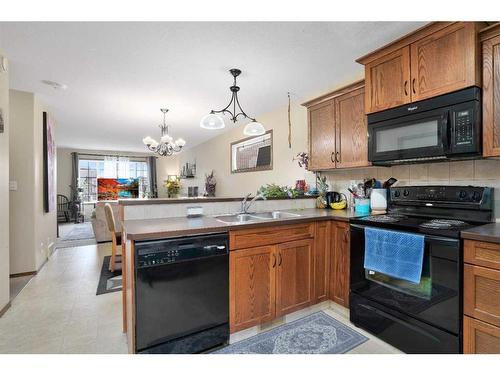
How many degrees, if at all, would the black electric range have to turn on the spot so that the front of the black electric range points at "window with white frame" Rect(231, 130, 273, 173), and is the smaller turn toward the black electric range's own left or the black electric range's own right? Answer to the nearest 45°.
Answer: approximately 90° to the black electric range's own right

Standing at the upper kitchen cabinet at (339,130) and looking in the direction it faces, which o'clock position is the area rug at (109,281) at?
The area rug is roughly at 1 o'clock from the upper kitchen cabinet.

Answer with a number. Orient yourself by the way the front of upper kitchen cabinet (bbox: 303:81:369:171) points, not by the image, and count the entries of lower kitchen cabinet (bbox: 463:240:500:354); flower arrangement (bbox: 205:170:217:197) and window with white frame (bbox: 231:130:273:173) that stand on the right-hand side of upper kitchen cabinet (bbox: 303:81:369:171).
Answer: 2

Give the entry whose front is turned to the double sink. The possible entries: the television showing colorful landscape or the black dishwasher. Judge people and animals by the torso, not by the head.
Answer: the television showing colorful landscape

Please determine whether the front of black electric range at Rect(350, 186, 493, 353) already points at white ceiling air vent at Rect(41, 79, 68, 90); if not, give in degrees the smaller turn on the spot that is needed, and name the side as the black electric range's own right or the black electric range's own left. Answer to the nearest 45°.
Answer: approximately 45° to the black electric range's own right

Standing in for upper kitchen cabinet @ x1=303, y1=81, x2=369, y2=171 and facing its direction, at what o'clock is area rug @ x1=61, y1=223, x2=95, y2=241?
The area rug is roughly at 2 o'clock from the upper kitchen cabinet.

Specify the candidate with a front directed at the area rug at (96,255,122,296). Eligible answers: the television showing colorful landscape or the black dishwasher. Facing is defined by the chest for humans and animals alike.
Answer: the television showing colorful landscape

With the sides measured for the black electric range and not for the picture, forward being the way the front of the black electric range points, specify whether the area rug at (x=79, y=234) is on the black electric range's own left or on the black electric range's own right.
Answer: on the black electric range's own right

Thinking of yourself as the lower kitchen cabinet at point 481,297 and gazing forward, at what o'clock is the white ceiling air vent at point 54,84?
The white ceiling air vent is roughly at 1 o'clock from the lower kitchen cabinet.

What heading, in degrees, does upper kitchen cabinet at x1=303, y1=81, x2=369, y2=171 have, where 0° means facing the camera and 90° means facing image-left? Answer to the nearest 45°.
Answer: approximately 45°

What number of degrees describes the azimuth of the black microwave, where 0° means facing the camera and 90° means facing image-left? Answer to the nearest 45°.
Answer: approximately 45°
